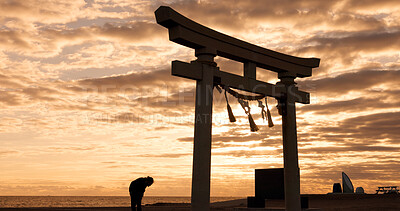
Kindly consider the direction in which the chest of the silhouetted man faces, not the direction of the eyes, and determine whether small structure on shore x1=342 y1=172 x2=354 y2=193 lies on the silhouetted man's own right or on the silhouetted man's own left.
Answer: on the silhouetted man's own left

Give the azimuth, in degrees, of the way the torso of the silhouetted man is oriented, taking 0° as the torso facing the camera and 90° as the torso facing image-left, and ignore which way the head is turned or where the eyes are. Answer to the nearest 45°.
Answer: approximately 270°
